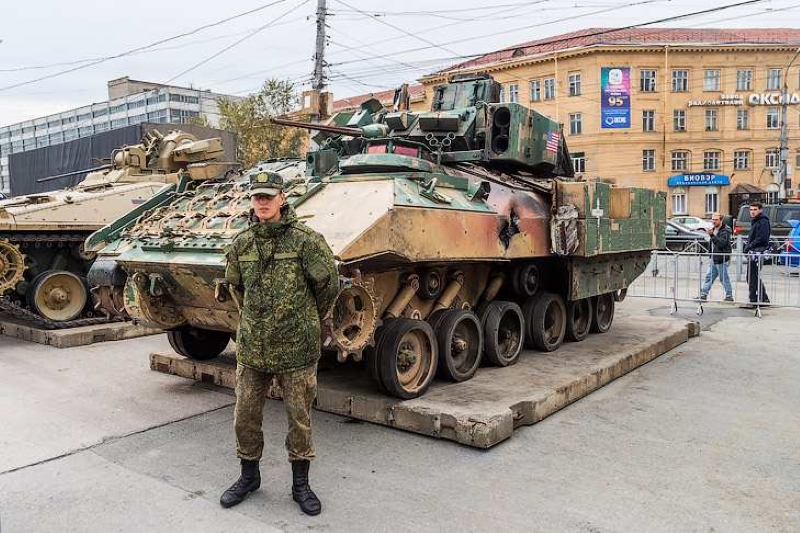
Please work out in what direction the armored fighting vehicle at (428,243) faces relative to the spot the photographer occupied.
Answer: facing the viewer and to the left of the viewer

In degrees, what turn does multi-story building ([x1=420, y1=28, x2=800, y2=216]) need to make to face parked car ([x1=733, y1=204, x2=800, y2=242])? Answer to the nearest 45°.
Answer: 0° — it already faces it

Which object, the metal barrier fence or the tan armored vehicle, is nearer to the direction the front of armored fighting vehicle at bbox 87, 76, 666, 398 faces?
the tan armored vehicle

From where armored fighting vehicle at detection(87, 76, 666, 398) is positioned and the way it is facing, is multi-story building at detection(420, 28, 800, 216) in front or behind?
behind

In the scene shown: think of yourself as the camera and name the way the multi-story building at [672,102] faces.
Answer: facing the viewer

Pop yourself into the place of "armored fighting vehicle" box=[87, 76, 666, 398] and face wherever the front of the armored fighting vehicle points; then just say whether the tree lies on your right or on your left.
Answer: on your right

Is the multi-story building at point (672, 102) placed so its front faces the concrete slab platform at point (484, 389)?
yes

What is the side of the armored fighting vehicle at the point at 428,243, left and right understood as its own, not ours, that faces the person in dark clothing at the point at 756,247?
back

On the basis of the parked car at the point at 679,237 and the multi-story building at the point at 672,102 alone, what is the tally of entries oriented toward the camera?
1
